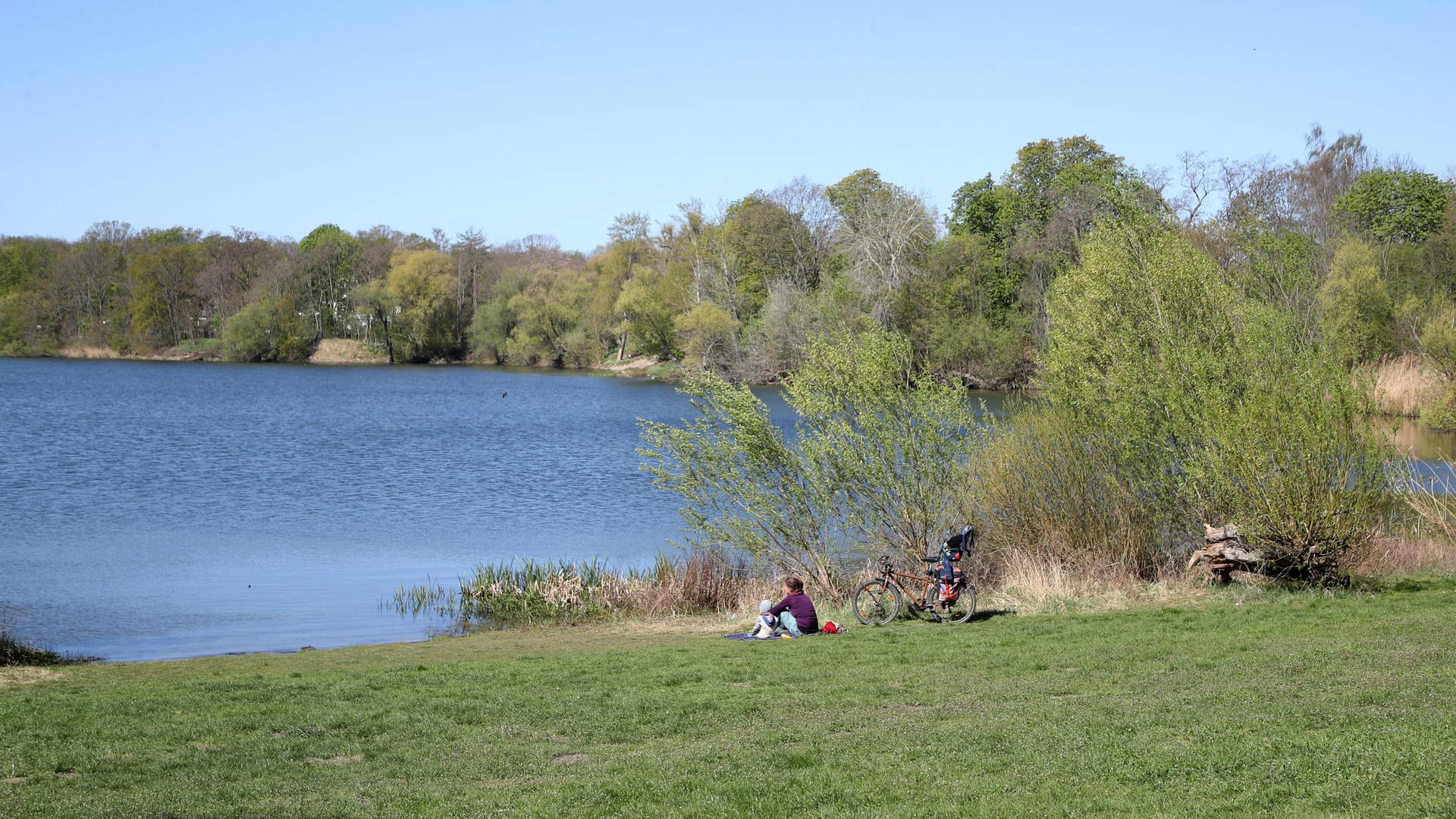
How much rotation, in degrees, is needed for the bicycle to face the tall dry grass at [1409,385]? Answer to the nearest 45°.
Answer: approximately 135° to its right

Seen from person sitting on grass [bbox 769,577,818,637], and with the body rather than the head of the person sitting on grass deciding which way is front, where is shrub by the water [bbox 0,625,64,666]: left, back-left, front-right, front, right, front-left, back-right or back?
front-left

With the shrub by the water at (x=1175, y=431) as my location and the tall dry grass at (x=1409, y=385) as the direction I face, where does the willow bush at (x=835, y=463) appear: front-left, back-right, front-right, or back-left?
back-left

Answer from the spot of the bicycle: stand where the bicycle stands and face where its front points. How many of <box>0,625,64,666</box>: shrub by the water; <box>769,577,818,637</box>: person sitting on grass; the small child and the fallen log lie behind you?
1

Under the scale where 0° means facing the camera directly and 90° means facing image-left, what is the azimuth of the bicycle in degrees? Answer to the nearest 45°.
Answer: approximately 90°

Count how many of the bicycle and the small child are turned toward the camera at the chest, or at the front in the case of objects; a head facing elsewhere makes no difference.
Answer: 0

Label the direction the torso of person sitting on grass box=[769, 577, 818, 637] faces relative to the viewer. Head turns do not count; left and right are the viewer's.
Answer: facing away from the viewer and to the left of the viewer

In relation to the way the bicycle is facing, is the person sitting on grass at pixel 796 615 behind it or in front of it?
in front

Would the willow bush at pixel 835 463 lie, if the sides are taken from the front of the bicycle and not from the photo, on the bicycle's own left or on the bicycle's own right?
on the bicycle's own right
